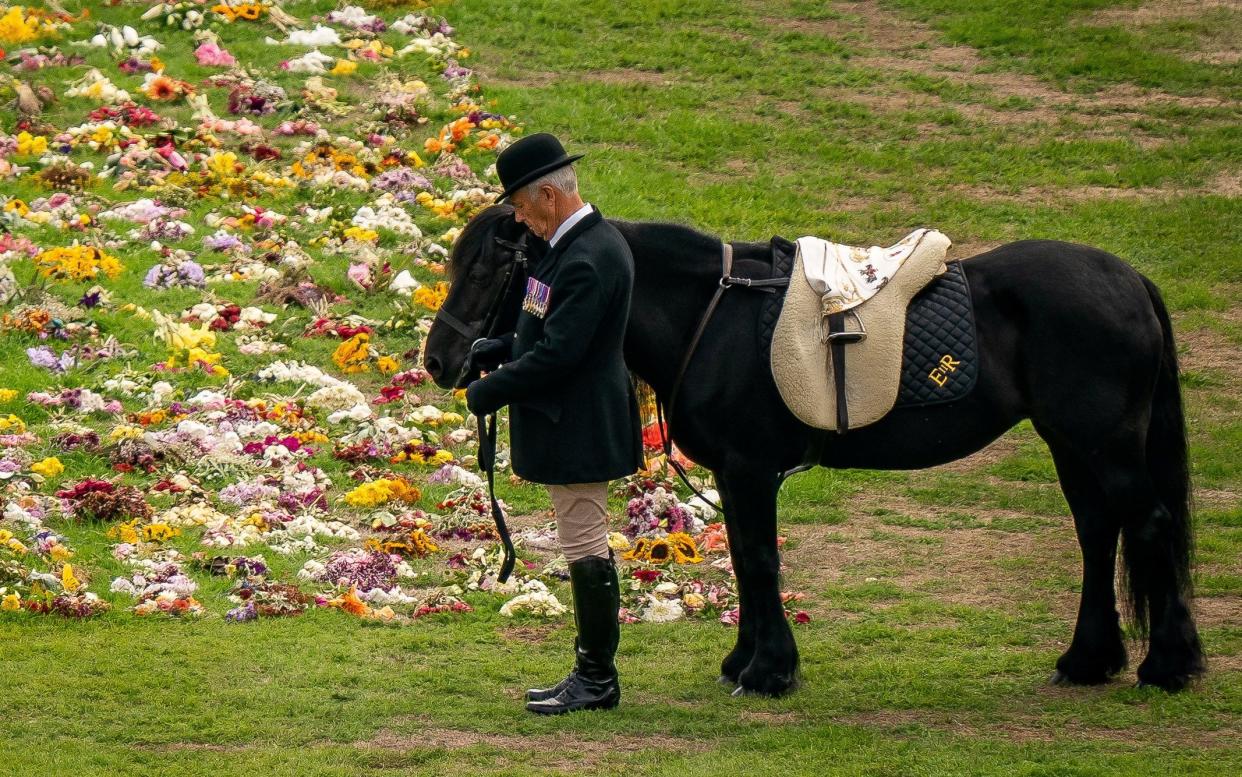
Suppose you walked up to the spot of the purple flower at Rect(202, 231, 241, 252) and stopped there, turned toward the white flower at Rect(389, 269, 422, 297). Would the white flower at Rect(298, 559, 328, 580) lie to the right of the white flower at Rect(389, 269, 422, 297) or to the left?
right

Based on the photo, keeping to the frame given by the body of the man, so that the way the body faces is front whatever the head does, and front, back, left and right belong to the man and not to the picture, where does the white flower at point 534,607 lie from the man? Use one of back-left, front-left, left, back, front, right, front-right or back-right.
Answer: right

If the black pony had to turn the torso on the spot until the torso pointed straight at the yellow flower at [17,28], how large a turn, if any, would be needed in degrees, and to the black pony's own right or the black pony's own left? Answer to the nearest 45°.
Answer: approximately 45° to the black pony's own right

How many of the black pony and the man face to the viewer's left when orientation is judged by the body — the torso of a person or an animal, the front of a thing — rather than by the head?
2

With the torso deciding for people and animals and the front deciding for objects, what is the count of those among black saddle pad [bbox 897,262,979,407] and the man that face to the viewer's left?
2

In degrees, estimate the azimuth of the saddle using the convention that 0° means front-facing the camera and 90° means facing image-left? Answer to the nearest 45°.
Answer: approximately 90°

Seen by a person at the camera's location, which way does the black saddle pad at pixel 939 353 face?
facing to the left of the viewer

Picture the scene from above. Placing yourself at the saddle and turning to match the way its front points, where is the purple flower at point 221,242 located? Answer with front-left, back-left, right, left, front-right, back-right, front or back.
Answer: front-right

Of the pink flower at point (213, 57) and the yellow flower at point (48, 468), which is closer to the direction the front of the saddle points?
the yellow flower

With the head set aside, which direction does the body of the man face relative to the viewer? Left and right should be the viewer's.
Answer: facing to the left of the viewer

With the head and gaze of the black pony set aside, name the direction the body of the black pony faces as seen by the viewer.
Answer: to the viewer's left
